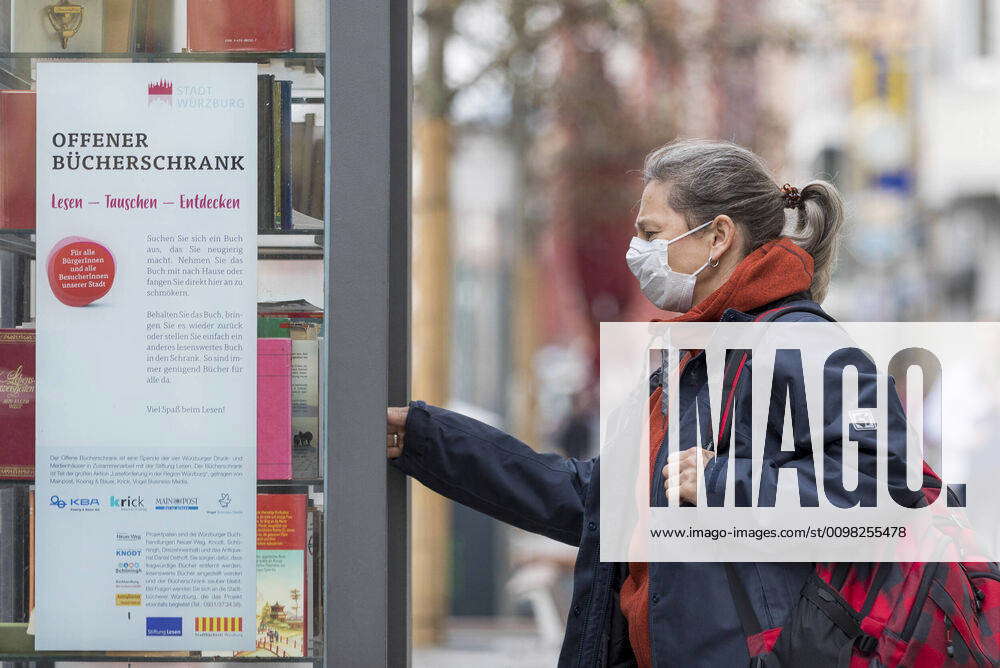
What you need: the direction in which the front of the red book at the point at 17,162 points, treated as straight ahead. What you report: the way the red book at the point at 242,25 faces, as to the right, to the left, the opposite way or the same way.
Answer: the same way

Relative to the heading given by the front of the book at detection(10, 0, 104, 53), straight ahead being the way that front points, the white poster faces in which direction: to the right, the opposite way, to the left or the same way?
the same way

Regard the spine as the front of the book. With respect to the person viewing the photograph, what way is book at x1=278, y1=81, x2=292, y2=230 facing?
facing the viewer

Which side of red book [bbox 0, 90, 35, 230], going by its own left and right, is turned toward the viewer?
front

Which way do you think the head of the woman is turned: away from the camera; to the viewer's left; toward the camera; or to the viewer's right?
to the viewer's left

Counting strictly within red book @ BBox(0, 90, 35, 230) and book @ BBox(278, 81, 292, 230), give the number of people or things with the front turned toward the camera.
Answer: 2

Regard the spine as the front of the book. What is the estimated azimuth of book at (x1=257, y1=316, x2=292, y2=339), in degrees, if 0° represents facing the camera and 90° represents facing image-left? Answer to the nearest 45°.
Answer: approximately 0°

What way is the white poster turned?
toward the camera

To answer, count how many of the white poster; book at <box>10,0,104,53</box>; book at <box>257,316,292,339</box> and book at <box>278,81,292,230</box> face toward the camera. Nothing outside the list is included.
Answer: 4

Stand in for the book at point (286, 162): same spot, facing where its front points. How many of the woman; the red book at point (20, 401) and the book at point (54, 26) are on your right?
2

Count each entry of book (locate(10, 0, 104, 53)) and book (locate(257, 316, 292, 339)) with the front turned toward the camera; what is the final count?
2

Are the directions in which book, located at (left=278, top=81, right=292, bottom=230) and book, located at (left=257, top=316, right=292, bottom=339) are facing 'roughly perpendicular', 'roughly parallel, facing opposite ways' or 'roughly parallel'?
roughly parallel

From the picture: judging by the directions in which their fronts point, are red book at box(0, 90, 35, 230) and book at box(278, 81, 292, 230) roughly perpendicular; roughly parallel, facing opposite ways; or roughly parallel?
roughly parallel
